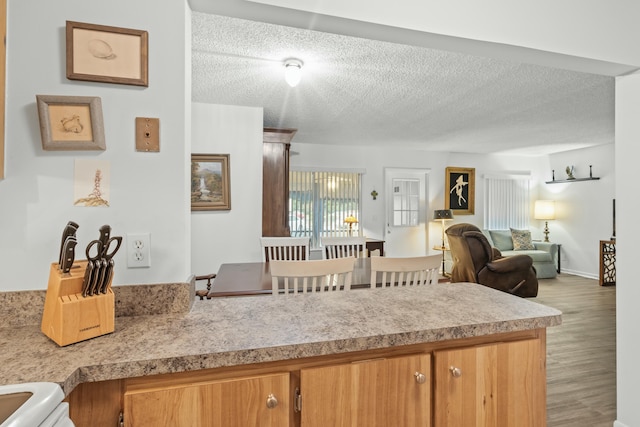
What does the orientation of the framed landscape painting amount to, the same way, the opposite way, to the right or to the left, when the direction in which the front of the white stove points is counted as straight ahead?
to the right

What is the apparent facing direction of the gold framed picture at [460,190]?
toward the camera

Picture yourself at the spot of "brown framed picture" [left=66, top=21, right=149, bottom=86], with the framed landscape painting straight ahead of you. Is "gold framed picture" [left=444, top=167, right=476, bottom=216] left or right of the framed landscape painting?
right

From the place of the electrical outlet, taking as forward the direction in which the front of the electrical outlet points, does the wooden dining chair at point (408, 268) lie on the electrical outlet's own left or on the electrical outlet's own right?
on the electrical outlet's own left

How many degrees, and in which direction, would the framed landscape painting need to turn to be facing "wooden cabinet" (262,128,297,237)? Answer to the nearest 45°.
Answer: approximately 90° to its left

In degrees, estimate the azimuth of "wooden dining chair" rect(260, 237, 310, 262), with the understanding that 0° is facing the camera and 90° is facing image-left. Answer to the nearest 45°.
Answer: approximately 0°

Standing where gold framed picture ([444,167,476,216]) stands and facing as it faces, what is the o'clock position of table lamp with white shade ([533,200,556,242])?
The table lamp with white shade is roughly at 8 o'clock from the gold framed picture.

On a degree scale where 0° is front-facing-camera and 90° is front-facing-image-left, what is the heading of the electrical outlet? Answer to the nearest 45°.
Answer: approximately 0°
